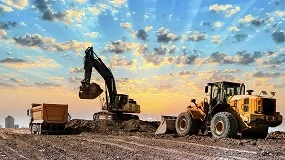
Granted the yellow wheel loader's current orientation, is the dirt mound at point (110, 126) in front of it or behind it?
in front

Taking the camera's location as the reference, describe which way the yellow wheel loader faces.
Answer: facing away from the viewer and to the left of the viewer

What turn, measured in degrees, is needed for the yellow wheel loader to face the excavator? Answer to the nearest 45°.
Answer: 0° — it already faces it

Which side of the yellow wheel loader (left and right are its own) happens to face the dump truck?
front
